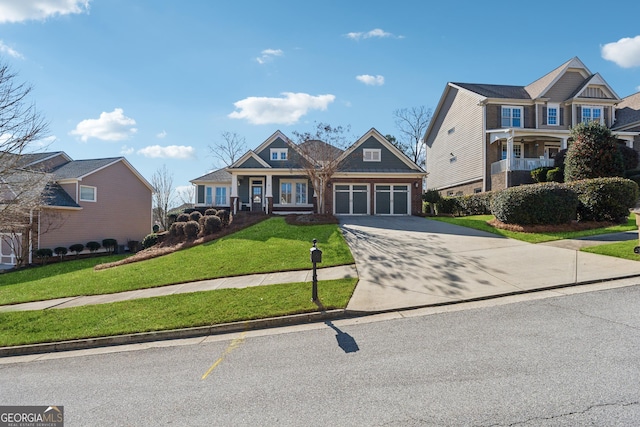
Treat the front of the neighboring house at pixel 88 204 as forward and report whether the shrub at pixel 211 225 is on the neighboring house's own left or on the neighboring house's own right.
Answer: on the neighboring house's own left

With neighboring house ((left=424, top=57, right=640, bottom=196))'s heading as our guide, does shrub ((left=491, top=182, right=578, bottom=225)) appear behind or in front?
in front

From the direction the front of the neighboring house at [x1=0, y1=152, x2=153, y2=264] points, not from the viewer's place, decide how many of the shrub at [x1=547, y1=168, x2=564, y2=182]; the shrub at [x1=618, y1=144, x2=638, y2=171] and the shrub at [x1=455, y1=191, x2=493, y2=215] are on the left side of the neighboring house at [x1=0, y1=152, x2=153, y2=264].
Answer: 3

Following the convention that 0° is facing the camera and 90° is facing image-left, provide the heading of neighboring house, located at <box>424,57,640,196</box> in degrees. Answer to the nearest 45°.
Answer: approximately 315°

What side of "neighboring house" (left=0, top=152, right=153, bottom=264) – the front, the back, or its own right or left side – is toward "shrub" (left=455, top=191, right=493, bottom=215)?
left

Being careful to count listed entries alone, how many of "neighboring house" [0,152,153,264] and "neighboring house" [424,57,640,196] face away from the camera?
0

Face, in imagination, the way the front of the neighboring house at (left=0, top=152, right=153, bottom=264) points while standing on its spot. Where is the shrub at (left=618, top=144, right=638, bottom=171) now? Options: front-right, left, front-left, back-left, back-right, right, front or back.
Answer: left
